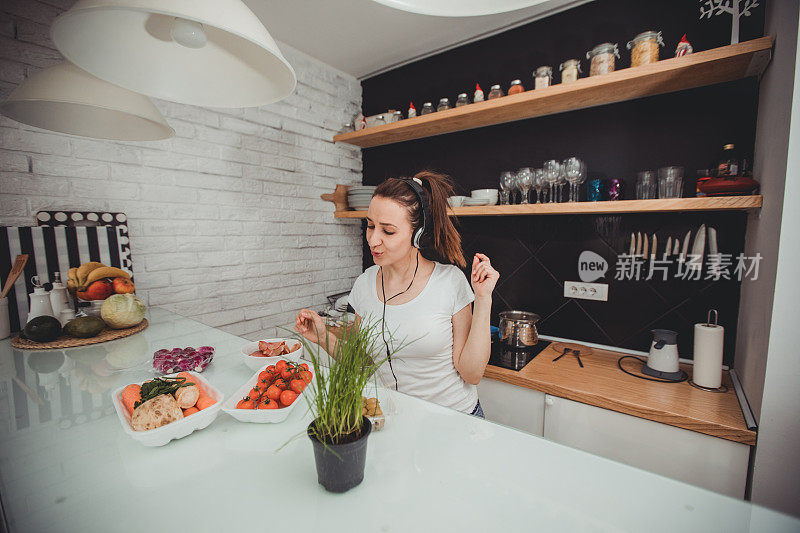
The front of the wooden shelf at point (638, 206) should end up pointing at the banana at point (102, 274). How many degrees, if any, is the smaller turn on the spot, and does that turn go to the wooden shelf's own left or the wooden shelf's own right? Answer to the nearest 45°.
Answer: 0° — it already faces it

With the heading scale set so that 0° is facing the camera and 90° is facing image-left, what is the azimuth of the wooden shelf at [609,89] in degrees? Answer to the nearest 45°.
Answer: approximately 45°

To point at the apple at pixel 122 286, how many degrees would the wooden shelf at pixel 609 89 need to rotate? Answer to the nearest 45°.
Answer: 0° — it already faces it

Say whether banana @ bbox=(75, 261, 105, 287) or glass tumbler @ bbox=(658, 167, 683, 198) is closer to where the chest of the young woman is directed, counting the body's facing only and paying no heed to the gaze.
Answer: the banana

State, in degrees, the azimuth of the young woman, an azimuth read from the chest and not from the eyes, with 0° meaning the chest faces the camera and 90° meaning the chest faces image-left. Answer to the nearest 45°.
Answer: approximately 45°

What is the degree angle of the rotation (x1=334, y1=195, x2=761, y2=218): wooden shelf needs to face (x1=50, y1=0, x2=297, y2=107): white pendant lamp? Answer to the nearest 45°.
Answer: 0° — it already faces it

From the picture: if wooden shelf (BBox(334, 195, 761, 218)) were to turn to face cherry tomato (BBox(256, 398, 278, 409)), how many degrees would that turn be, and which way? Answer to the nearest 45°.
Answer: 0° — it already faces it
